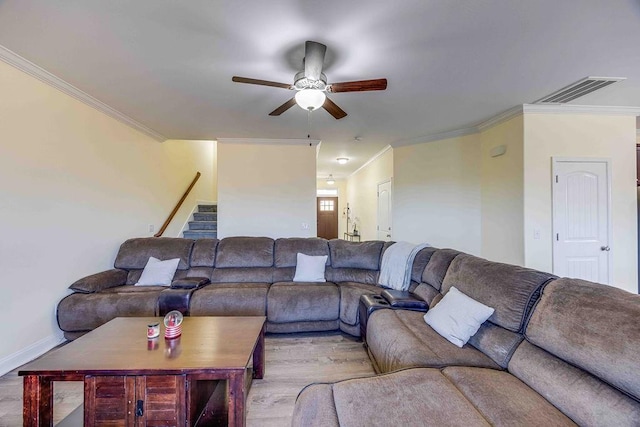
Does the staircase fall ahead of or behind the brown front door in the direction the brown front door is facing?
ahead

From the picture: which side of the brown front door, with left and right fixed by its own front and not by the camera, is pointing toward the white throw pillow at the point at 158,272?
front

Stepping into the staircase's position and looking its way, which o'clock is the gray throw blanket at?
The gray throw blanket is roughly at 11 o'clock from the staircase.

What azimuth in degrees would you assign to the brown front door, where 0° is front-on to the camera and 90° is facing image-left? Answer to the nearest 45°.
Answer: approximately 0°

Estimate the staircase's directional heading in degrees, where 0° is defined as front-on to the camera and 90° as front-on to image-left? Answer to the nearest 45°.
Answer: approximately 0°

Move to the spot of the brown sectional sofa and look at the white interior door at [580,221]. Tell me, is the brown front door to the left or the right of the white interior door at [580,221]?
left

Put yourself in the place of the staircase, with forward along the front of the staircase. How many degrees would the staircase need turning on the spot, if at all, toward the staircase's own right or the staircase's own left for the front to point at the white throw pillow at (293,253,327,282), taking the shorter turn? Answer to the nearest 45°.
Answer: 0° — it already faces it

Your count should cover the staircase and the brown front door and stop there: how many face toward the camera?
2

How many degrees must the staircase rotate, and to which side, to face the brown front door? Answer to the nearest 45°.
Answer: approximately 135° to its left

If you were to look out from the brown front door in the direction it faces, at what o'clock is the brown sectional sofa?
The brown sectional sofa is roughly at 12 o'clock from the brown front door.
